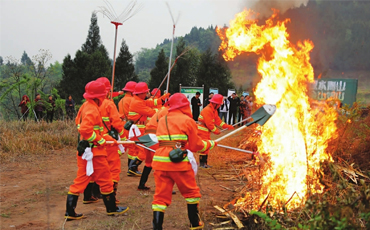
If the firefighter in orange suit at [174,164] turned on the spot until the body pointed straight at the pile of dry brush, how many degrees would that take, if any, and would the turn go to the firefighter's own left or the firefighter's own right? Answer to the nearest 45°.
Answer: approximately 45° to the firefighter's own right

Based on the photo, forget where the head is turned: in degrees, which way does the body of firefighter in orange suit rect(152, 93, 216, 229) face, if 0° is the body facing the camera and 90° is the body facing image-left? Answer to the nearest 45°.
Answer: approximately 225°

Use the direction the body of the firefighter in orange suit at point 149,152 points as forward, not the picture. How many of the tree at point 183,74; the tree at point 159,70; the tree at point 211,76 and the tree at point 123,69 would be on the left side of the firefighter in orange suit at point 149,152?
4

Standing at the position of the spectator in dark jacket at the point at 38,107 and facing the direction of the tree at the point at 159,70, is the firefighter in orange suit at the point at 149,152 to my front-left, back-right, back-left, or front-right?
back-right

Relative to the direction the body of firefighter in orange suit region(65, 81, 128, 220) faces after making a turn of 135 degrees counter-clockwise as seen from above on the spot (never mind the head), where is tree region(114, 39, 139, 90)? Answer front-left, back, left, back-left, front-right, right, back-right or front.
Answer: front-right

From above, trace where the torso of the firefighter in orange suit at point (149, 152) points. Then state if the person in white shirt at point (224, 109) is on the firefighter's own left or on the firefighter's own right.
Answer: on the firefighter's own left

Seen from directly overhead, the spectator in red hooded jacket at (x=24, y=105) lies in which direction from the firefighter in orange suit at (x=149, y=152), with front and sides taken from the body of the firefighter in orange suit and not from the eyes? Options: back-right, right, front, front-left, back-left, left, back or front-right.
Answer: back-left

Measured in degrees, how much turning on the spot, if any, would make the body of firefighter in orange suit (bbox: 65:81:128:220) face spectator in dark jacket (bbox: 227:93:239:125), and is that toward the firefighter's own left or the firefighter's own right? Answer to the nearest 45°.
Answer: approximately 45° to the firefighter's own left

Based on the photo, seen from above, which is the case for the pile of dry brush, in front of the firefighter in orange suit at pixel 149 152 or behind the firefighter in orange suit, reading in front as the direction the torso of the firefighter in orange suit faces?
in front

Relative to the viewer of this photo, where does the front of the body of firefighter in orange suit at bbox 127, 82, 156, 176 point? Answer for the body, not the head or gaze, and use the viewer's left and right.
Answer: facing to the right of the viewer

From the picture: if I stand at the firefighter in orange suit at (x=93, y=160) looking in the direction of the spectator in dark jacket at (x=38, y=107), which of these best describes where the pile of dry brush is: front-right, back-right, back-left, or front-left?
back-right

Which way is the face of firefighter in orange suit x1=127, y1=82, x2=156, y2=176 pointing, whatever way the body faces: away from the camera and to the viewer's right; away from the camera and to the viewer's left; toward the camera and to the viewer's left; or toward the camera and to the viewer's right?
away from the camera and to the viewer's right
